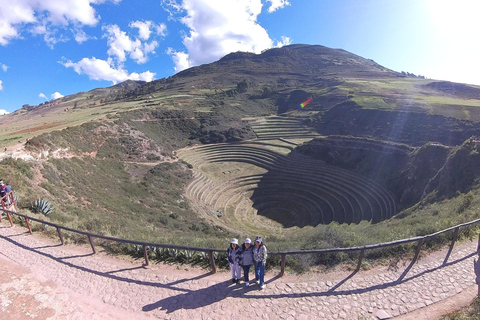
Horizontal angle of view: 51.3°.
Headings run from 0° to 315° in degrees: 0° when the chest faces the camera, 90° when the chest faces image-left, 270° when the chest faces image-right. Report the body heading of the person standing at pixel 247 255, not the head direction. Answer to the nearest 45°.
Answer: approximately 0°

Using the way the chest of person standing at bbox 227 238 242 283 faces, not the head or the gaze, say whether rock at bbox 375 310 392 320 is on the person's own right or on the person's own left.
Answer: on the person's own left

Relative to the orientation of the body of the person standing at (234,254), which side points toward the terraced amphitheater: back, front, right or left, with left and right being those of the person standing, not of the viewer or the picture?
back

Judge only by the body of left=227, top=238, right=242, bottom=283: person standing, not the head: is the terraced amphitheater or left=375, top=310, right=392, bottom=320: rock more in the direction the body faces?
the rock

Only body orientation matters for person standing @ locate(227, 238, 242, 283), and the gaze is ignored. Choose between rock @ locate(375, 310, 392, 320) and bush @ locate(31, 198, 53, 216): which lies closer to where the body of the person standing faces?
the rock

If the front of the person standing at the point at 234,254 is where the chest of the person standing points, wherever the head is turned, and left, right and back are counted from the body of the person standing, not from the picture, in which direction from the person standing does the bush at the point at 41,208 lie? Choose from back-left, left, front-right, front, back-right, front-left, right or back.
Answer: back-right

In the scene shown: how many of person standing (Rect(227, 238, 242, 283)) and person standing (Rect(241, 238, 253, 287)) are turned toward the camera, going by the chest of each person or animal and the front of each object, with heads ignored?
2

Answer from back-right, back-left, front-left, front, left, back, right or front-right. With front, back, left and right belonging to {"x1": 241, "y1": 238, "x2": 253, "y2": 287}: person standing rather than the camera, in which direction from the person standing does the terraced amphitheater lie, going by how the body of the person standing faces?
back
